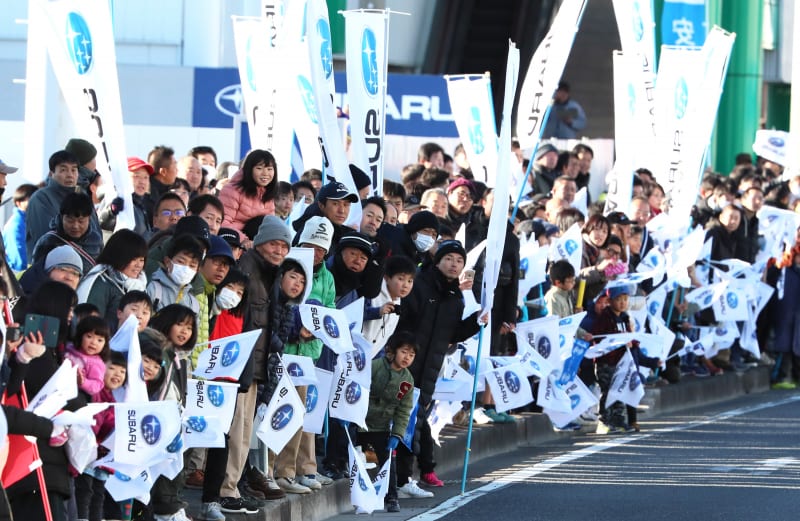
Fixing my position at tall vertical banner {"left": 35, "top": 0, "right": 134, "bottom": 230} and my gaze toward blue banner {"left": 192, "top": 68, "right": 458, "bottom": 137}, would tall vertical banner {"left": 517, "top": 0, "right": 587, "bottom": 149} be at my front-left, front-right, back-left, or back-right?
front-right

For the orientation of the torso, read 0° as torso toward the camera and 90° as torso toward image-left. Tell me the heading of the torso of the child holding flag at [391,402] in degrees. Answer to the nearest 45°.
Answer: approximately 315°

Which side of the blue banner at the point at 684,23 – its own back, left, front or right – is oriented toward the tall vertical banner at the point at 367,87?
right

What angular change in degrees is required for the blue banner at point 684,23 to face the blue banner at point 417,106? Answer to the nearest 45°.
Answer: approximately 45° to its right

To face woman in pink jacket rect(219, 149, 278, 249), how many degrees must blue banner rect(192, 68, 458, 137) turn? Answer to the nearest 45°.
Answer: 0° — it already faces them

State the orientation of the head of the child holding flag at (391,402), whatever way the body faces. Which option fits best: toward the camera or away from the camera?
toward the camera

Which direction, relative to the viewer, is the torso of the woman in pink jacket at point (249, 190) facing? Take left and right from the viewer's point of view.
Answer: facing the viewer and to the right of the viewer

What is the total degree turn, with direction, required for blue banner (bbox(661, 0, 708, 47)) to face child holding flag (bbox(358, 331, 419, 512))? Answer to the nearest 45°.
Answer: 0° — it already faces them

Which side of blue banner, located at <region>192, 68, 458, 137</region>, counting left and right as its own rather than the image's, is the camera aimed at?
front

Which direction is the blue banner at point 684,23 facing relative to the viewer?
toward the camera

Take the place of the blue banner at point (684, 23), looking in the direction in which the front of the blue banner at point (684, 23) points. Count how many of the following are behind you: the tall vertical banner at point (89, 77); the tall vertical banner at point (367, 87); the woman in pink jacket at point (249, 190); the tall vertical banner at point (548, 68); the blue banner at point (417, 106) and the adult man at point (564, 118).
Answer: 0

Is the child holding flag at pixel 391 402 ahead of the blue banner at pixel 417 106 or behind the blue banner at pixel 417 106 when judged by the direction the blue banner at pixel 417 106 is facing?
ahead

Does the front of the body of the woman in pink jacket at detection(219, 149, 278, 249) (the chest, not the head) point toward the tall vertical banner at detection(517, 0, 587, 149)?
no
